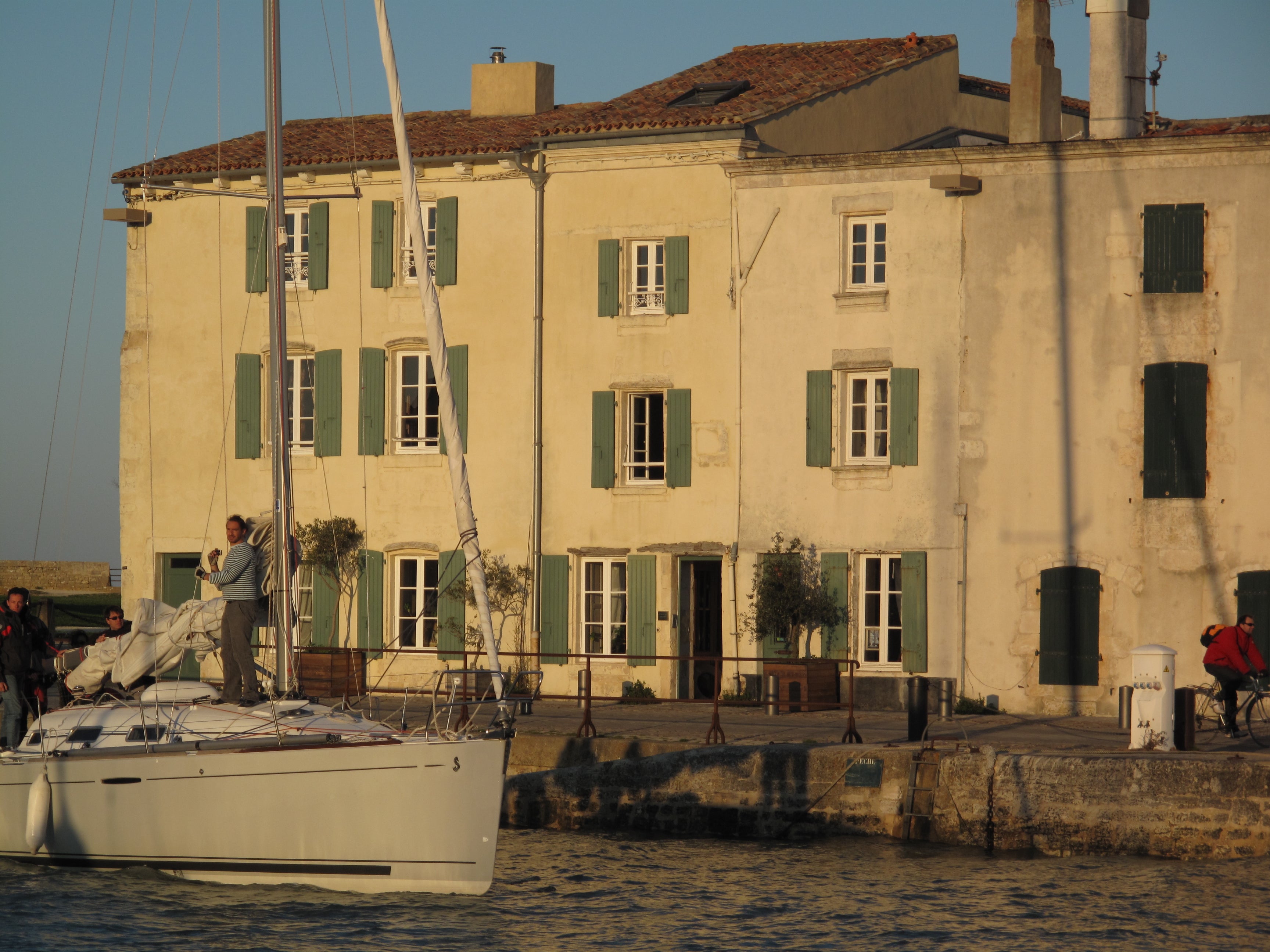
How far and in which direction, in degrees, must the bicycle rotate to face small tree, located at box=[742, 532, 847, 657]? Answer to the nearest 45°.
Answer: approximately 135° to its left

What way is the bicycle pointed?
to the viewer's right

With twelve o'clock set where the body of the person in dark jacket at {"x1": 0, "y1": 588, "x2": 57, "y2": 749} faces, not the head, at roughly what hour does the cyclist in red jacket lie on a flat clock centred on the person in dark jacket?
The cyclist in red jacket is roughly at 9 o'clock from the person in dark jacket.

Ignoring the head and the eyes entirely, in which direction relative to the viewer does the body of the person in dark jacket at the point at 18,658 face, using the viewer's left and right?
facing the viewer

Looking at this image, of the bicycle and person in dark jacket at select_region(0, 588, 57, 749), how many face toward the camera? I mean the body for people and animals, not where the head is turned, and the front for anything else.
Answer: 1

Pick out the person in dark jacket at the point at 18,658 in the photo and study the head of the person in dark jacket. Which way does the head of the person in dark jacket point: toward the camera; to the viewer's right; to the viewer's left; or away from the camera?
toward the camera

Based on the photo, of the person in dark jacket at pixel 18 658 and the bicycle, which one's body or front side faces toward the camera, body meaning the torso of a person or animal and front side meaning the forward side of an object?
the person in dark jacket
